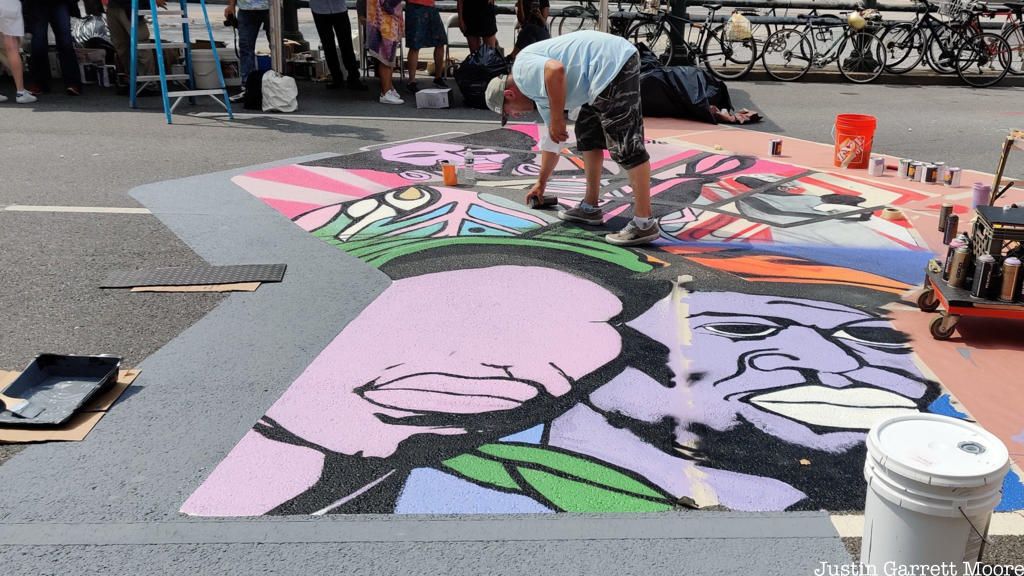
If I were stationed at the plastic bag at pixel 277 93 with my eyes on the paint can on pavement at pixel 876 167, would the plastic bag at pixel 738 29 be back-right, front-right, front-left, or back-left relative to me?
front-left

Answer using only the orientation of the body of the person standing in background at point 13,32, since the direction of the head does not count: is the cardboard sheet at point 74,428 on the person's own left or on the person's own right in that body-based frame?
on the person's own right

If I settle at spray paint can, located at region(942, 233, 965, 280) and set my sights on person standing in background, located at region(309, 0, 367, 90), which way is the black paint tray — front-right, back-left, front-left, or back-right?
front-left

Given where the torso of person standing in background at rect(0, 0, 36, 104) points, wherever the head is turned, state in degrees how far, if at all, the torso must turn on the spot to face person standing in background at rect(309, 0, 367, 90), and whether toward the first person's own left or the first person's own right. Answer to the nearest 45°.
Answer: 0° — they already face them

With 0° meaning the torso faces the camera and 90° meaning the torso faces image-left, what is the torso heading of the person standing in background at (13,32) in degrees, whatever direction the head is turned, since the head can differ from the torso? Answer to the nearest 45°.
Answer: approximately 270°
